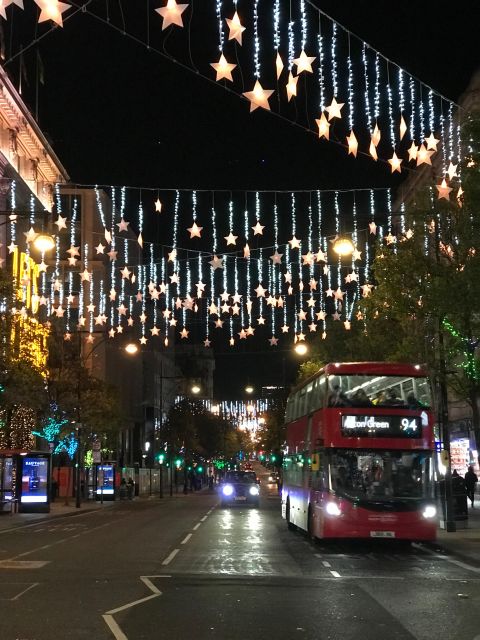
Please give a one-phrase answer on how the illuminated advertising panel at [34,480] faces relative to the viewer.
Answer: facing the viewer

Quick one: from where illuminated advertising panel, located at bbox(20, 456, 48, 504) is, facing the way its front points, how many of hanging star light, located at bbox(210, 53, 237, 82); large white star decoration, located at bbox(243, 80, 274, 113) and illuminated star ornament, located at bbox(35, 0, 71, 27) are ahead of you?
3

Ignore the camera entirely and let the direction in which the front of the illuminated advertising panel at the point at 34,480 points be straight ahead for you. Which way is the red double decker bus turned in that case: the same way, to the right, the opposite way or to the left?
the same way

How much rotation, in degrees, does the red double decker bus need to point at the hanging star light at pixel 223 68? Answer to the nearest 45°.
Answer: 0° — it already faces it

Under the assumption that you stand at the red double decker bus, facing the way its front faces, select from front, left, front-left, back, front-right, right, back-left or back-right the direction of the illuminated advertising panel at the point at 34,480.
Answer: back-right

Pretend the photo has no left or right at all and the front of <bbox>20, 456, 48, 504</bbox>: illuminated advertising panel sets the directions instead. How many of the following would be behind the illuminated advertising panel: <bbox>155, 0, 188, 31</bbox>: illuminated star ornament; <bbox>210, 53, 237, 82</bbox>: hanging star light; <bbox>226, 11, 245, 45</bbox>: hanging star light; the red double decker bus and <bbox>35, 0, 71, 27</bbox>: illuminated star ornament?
0

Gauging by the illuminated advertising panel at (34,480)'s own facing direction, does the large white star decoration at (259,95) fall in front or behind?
in front

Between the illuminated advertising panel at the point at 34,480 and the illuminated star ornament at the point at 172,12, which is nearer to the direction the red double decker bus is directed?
the illuminated star ornament

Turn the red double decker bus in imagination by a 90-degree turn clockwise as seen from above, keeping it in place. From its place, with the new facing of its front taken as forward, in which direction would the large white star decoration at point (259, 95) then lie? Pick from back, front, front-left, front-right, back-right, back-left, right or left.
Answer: left

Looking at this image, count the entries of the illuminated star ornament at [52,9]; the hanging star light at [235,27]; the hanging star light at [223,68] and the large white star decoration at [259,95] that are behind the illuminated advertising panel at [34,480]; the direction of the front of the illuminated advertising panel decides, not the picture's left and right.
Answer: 0

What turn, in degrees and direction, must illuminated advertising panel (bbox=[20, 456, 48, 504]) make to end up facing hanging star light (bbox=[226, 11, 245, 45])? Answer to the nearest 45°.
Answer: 0° — it already faces it

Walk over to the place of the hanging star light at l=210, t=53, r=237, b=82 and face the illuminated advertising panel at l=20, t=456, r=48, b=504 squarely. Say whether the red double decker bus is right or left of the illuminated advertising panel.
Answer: right

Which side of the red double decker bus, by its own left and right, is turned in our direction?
front

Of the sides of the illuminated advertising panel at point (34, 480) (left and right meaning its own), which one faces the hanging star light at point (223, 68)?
front

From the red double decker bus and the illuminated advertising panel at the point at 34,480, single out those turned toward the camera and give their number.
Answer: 2
